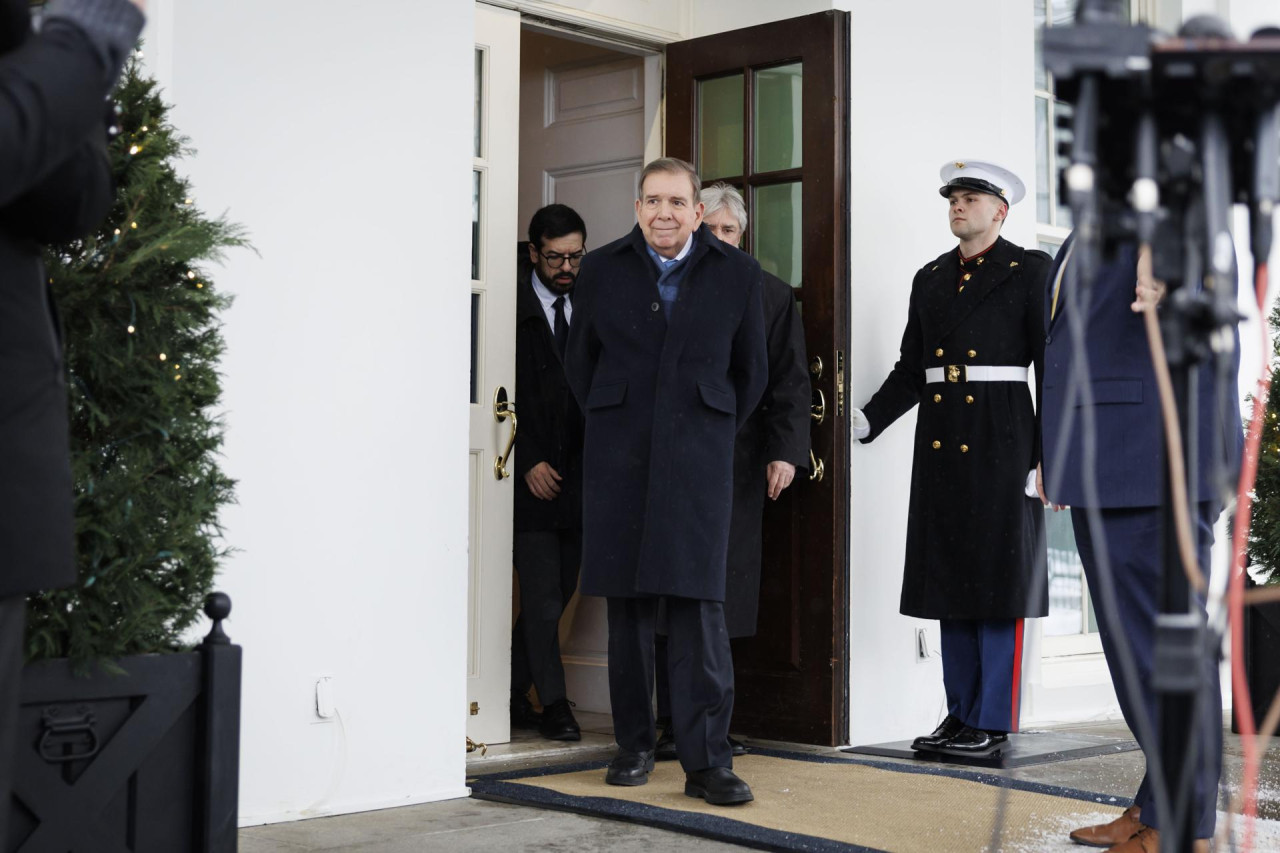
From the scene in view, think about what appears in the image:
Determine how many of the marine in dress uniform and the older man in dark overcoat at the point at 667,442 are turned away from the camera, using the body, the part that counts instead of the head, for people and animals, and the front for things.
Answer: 0

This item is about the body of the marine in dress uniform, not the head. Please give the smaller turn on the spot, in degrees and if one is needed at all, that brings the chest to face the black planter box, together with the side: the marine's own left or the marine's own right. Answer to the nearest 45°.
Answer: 0° — they already face it

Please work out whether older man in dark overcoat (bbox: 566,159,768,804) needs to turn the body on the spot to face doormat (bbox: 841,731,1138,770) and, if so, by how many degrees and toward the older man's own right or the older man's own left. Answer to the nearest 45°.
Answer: approximately 135° to the older man's own left

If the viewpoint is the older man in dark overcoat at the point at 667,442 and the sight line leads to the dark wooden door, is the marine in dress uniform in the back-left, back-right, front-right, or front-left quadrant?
front-right

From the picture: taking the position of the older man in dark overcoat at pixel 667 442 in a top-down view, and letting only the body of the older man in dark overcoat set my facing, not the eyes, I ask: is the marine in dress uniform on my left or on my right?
on my left

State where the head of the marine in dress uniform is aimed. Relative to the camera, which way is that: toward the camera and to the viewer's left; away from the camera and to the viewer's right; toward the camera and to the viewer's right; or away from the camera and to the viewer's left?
toward the camera and to the viewer's left

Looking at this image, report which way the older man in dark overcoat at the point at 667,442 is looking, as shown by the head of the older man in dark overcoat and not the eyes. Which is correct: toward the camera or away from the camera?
toward the camera

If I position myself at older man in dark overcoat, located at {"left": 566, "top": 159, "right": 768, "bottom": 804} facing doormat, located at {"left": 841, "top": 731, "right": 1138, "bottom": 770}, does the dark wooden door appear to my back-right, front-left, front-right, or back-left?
front-left

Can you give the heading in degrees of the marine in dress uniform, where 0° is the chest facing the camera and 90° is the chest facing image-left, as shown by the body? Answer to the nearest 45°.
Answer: approximately 45°

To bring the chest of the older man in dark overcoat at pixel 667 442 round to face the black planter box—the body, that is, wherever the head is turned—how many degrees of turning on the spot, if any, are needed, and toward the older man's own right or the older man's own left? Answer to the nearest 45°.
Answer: approximately 45° to the older man's own right

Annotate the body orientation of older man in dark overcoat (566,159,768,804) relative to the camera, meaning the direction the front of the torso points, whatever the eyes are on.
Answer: toward the camera
